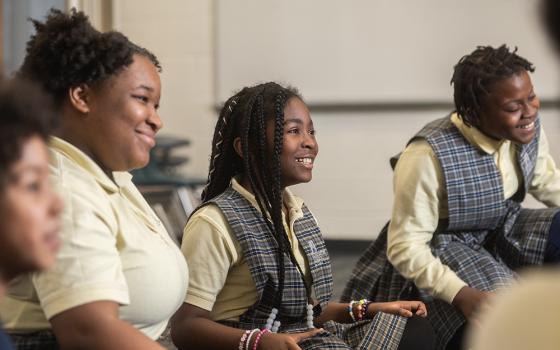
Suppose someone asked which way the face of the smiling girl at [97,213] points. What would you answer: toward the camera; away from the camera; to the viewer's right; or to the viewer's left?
to the viewer's right

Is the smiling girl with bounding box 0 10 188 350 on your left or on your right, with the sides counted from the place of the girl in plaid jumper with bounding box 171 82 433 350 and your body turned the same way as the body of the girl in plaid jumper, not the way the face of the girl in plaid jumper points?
on your right

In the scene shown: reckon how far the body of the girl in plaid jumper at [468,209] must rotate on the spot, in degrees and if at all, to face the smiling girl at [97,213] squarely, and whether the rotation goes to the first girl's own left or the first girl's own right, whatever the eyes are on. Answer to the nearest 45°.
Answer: approximately 90° to the first girl's own right

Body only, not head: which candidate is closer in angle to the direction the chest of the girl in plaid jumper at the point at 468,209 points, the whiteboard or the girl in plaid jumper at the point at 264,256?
the girl in plaid jumper

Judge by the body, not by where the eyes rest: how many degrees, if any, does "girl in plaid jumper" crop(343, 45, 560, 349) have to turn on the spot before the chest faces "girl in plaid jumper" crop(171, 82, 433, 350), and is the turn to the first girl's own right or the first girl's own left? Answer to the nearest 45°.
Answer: approximately 90° to the first girl's own right

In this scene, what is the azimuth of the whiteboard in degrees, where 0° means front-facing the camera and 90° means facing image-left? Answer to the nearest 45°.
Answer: approximately 0°

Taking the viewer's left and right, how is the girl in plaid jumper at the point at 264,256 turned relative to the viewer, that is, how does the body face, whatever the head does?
facing the viewer and to the right of the viewer

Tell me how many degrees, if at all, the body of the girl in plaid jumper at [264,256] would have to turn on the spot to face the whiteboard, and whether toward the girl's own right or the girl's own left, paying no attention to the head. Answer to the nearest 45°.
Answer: approximately 135° to the girl's own left

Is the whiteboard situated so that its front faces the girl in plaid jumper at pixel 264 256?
yes
